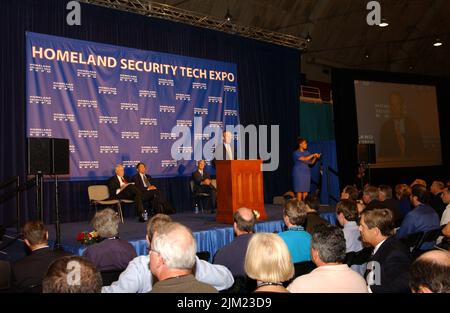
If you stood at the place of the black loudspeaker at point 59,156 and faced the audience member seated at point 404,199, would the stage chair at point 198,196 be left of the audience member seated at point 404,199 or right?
left

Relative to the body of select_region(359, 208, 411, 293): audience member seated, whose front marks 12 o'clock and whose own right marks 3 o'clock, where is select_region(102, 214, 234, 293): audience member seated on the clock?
select_region(102, 214, 234, 293): audience member seated is roughly at 11 o'clock from select_region(359, 208, 411, 293): audience member seated.

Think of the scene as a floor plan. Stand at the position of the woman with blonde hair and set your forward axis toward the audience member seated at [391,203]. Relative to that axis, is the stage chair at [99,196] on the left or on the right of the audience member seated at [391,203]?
left

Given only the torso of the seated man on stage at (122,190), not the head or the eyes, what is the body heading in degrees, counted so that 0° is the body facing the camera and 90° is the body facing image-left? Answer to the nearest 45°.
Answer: approximately 315°

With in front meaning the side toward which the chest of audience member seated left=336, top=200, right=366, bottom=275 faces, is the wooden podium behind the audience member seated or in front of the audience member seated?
in front

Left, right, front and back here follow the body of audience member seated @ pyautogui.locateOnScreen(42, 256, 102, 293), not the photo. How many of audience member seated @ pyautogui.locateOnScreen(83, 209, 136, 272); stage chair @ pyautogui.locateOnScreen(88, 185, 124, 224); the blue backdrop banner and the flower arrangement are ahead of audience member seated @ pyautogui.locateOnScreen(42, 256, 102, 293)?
4

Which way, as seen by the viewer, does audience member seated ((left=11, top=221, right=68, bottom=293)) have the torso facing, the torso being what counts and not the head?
away from the camera

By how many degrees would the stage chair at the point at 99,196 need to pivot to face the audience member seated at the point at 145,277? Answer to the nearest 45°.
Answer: approximately 45° to its right

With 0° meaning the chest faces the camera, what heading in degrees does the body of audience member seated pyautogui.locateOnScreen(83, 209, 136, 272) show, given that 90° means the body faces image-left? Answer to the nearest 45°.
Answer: approximately 180°

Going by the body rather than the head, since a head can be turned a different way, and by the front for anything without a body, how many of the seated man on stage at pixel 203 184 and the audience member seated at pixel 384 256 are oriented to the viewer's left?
1

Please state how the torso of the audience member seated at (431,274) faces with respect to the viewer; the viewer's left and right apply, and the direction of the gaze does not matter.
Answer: facing away from the viewer and to the left of the viewer

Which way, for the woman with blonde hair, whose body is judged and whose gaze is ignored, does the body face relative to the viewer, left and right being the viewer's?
facing away from the viewer

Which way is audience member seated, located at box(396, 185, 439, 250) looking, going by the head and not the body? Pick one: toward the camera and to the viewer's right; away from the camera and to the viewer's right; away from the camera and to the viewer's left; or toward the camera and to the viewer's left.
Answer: away from the camera and to the viewer's left

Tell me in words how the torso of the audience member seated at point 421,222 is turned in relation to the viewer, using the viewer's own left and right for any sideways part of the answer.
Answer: facing away from the viewer and to the left of the viewer

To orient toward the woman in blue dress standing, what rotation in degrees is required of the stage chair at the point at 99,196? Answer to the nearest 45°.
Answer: approximately 45° to its left
